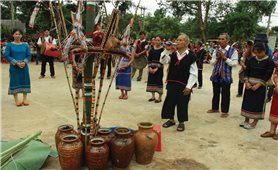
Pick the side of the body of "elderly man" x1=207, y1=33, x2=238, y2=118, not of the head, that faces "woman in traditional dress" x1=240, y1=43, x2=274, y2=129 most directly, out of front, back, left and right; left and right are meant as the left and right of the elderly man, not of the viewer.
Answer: left

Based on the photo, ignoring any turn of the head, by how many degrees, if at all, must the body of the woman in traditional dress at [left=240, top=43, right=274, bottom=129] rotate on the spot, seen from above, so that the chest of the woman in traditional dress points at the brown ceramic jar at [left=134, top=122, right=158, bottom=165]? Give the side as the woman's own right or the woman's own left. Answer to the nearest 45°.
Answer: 0° — they already face it

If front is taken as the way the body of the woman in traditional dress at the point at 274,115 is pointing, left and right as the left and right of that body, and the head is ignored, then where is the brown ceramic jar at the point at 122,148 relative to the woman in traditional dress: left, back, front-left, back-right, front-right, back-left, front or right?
front-left

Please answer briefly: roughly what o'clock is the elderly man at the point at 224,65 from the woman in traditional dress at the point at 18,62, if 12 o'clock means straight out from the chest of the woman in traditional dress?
The elderly man is roughly at 10 o'clock from the woman in traditional dress.

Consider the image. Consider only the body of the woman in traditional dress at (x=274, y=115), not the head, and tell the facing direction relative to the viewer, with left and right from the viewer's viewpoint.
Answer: facing to the left of the viewer

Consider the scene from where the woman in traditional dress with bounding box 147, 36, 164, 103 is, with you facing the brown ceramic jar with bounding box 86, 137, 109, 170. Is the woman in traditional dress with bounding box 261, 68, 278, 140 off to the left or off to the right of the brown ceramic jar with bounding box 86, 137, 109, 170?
left

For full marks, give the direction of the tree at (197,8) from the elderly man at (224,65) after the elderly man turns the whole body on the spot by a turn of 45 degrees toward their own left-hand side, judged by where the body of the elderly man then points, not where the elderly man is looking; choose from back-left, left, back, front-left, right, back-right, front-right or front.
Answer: back

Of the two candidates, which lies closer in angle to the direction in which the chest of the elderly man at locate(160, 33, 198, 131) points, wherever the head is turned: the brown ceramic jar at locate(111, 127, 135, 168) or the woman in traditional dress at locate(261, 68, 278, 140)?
the brown ceramic jar

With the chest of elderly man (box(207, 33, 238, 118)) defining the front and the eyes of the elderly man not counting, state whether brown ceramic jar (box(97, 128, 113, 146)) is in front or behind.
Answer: in front

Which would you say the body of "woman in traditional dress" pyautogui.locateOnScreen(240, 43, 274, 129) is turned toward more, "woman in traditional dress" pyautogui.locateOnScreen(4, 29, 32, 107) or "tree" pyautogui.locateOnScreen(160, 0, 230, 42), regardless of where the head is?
the woman in traditional dress

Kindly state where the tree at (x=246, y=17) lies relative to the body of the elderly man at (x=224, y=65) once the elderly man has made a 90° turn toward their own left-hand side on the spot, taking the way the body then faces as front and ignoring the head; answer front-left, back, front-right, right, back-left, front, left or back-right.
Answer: back-left

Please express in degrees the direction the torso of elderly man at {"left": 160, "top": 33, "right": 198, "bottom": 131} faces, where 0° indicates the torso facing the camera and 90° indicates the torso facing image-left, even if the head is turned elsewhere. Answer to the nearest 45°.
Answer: approximately 45°

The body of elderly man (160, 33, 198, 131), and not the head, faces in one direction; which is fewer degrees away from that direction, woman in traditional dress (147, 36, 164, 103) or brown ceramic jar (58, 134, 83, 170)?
the brown ceramic jar

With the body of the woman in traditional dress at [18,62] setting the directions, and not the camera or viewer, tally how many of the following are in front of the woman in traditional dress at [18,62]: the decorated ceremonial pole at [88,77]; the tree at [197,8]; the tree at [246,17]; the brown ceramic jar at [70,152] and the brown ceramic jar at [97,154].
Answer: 3

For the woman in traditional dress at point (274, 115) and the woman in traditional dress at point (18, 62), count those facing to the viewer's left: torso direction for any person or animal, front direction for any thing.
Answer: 1
